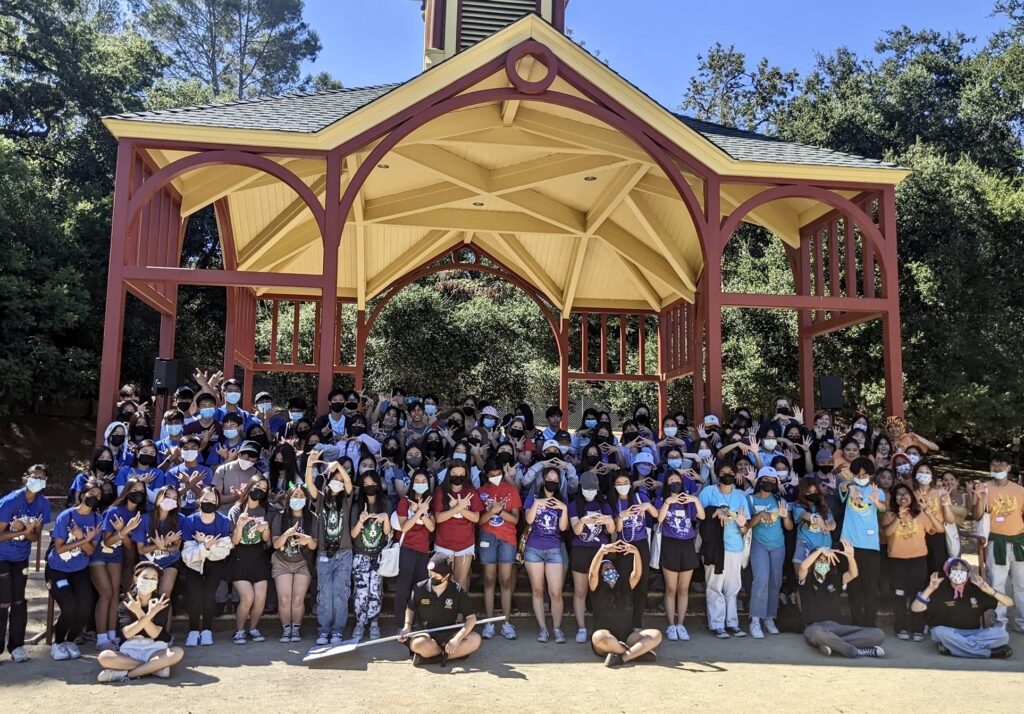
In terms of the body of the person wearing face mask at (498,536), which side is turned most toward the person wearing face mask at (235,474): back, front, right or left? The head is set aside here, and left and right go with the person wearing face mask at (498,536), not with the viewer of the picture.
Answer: right

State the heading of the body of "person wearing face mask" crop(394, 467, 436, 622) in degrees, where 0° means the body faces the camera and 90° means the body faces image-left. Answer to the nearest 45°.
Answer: approximately 0°

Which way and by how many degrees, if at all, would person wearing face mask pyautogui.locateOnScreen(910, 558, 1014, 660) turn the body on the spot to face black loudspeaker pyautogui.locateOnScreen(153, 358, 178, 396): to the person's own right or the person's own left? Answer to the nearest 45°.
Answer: approximately 90° to the person's own right

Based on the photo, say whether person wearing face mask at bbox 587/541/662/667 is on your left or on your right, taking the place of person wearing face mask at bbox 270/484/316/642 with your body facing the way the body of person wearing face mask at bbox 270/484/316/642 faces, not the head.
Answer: on your left

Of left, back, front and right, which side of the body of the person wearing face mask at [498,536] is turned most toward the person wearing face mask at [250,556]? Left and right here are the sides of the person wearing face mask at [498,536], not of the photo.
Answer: right

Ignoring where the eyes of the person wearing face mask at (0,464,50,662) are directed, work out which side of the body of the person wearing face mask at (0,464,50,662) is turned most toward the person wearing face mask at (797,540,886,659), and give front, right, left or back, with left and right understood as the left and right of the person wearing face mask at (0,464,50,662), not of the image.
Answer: left

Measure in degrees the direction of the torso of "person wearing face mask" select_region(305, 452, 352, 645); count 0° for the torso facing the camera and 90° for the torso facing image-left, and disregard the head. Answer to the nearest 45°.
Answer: approximately 0°

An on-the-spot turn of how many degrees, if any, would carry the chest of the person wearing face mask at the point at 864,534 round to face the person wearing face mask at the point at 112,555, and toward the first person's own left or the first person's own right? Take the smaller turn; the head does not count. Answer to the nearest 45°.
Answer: approximately 45° to the first person's own right
